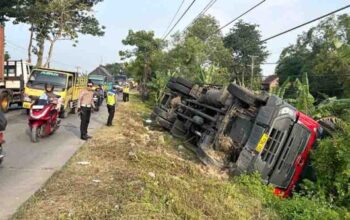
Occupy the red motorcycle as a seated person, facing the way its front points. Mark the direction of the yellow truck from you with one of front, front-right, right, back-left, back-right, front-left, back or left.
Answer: back-right

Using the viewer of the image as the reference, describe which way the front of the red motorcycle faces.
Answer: facing the viewer and to the left of the viewer

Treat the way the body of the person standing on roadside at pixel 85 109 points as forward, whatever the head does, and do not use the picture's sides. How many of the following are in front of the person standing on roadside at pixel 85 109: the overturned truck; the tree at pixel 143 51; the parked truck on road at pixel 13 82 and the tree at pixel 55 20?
1

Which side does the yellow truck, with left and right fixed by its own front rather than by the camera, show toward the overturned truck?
left

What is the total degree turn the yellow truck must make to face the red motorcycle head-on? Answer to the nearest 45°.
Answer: approximately 45° to its left

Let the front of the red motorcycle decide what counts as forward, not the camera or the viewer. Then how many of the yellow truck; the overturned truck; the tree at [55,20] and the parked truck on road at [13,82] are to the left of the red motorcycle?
1

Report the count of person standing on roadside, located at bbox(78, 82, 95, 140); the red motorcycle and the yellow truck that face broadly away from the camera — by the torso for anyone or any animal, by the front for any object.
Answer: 0

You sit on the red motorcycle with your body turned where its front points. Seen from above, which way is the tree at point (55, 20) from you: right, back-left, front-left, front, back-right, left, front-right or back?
back-right

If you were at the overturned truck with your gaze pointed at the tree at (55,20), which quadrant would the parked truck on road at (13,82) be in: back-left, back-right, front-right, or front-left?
front-left

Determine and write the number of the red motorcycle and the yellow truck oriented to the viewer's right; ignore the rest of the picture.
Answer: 0
